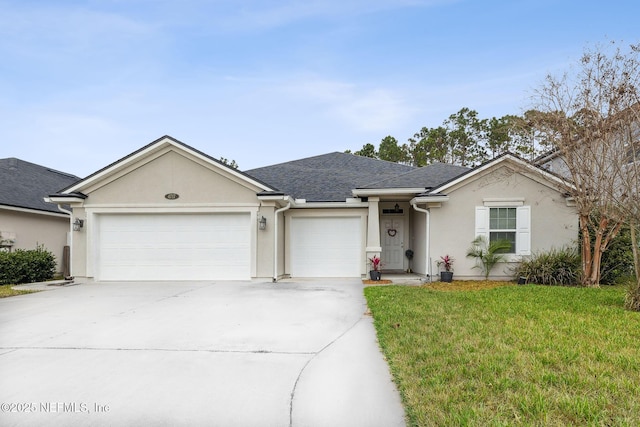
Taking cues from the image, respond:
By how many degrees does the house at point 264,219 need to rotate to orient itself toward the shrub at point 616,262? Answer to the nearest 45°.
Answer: approximately 90° to its left

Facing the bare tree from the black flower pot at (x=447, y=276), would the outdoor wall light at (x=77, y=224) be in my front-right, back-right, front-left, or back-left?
back-right

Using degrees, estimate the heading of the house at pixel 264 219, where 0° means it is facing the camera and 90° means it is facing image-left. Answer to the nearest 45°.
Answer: approximately 0°

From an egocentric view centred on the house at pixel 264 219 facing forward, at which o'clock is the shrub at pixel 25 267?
The shrub is roughly at 3 o'clock from the house.
